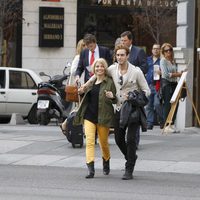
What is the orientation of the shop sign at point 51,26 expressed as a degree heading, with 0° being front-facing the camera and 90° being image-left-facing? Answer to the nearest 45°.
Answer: approximately 0°

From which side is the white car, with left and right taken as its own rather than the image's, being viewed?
left

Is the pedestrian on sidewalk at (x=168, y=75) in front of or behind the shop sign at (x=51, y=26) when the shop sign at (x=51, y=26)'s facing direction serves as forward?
in front

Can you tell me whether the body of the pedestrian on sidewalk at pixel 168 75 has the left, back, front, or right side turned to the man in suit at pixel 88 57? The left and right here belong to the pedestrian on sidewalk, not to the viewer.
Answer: right

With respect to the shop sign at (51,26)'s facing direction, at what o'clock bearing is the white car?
The white car is roughly at 12 o'clock from the shop sign.

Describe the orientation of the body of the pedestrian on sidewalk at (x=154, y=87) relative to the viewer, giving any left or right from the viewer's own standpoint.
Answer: facing the viewer

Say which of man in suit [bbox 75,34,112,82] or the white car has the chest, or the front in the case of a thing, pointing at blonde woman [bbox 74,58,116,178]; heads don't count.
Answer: the man in suit

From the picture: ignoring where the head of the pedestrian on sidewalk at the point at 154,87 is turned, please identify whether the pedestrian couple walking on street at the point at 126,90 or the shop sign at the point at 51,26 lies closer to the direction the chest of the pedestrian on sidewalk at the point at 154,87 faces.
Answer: the pedestrian couple walking on street

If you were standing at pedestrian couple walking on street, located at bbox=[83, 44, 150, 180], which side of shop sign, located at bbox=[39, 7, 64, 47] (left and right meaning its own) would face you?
front

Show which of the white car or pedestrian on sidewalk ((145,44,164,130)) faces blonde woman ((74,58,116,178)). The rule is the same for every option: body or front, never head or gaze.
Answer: the pedestrian on sidewalk

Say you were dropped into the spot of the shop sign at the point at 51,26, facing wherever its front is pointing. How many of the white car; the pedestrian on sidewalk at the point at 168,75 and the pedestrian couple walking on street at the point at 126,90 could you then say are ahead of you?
3

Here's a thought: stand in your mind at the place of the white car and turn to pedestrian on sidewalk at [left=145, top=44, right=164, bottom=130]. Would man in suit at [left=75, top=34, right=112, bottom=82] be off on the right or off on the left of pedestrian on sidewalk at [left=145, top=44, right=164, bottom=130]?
right
